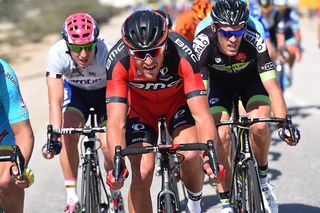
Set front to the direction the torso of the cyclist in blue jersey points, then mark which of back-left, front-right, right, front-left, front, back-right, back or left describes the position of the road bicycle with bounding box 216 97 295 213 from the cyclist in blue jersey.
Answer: left

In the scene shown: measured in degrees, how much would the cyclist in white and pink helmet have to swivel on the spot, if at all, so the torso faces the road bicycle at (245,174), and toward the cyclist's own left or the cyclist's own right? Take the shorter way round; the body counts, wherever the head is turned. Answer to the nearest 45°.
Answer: approximately 45° to the cyclist's own left

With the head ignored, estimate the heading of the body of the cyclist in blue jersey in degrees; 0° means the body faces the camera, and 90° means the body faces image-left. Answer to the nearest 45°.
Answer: approximately 0°

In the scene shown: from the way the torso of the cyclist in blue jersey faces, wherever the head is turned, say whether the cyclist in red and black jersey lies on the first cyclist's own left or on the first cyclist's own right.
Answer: on the first cyclist's own left

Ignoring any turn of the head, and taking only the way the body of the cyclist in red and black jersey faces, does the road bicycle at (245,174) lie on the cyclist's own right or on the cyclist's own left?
on the cyclist's own left

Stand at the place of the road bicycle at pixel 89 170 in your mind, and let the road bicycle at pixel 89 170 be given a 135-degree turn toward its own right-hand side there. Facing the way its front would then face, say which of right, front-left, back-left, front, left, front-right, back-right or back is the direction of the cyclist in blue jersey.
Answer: left

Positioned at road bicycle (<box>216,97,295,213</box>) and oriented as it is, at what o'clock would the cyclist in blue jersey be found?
The cyclist in blue jersey is roughly at 2 o'clock from the road bicycle.
